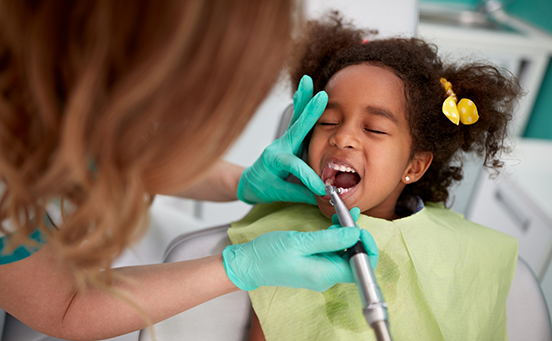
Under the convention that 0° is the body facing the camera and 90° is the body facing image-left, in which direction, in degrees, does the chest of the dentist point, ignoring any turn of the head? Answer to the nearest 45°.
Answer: approximately 225°

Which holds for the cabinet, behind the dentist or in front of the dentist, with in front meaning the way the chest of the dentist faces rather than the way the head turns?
in front

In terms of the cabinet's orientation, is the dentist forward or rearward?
forward

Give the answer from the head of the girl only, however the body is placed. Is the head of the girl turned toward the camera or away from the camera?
toward the camera

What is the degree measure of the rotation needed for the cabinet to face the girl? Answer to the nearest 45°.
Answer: approximately 45° to its left

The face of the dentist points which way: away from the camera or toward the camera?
away from the camera

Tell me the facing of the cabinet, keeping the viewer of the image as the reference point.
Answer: facing the viewer and to the left of the viewer
